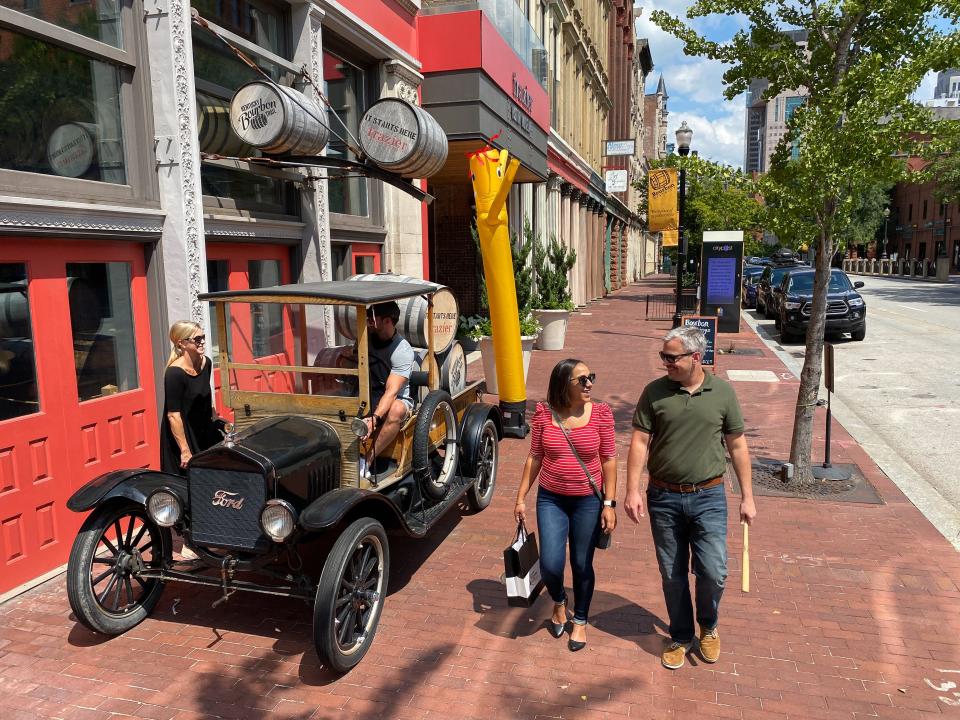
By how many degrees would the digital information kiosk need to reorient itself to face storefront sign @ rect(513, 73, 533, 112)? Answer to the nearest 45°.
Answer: approximately 45° to its right

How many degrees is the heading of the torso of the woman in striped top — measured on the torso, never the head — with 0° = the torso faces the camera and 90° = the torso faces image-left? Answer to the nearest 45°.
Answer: approximately 0°

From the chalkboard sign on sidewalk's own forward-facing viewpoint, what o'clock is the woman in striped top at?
The woman in striped top is roughly at 12 o'clock from the chalkboard sign on sidewalk.
